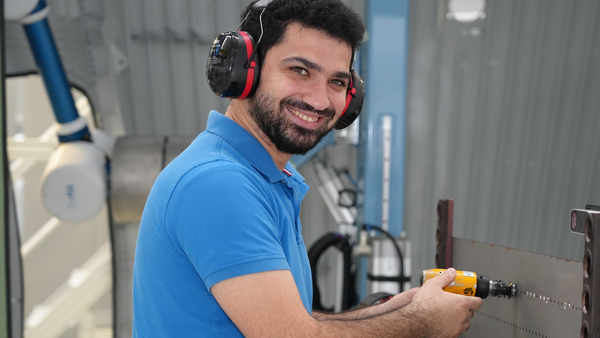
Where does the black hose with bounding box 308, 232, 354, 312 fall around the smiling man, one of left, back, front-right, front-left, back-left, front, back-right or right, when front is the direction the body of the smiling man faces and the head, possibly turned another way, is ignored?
left

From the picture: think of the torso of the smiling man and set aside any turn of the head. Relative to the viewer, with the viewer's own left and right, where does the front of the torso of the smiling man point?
facing to the right of the viewer
